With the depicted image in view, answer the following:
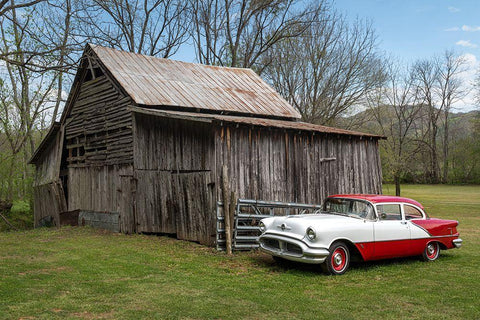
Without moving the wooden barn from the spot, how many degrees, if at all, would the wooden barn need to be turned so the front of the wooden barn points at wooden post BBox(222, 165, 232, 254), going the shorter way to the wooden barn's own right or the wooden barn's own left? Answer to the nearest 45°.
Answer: approximately 45° to the wooden barn's own left

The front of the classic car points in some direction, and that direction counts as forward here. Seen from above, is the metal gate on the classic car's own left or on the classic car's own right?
on the classic car's own right

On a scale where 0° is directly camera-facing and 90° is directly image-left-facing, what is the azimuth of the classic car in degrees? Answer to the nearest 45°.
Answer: approximately 45°

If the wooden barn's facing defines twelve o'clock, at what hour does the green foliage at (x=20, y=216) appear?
The green foliage is roughly at 3 o'clock from the wooden barn.

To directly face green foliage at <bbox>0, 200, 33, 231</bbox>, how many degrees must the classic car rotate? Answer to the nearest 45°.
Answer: approximately 90° to its right

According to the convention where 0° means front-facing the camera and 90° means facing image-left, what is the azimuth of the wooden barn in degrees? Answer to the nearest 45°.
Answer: approximately 45°

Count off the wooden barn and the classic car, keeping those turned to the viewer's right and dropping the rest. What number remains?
0
